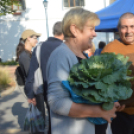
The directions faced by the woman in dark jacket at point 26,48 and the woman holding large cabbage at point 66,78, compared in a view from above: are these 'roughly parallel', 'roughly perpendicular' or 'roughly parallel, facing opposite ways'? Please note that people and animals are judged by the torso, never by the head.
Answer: roughly parallel

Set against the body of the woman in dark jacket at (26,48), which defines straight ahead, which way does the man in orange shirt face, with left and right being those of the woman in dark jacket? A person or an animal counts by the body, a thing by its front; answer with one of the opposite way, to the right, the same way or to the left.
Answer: to the right

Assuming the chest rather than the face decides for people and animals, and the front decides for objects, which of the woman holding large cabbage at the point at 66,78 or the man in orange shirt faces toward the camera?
the man in orange shirt

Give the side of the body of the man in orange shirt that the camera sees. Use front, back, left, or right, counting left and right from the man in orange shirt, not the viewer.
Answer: front

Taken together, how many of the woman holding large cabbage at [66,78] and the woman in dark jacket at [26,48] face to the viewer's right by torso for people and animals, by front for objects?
2

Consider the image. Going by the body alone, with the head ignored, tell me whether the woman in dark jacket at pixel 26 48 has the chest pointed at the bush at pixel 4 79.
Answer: no

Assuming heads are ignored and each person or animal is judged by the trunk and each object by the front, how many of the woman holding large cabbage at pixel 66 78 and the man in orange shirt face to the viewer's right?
1

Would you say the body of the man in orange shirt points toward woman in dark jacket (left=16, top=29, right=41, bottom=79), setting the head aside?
no

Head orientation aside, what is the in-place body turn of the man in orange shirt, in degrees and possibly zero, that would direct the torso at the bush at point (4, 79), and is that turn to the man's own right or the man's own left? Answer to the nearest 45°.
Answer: approximately 135° to the man's own right

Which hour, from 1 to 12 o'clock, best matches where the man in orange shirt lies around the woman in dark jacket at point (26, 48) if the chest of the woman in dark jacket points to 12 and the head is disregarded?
The man in orange shirt is roughly at 2 o'clock from the woman in dark jacket.

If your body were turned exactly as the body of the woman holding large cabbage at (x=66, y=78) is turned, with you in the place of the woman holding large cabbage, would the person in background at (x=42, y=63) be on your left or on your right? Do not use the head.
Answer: on your left

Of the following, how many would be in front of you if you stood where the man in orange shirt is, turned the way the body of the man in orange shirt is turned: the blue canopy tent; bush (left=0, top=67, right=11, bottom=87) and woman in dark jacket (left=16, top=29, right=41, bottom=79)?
0

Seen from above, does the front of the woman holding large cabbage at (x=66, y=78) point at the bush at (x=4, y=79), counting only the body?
no

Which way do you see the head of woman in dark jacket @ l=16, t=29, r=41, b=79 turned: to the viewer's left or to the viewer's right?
to the viewer's right

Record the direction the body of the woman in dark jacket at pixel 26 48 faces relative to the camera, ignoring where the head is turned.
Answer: to the viewer's right

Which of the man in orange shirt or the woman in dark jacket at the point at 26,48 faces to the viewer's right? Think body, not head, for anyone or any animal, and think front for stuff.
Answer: the woman in dark jacket
